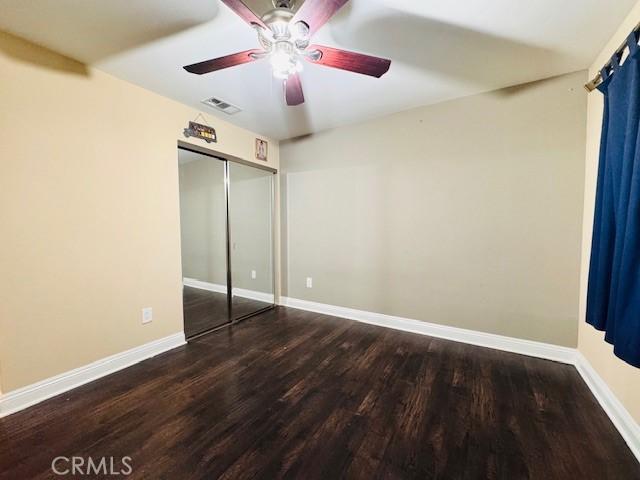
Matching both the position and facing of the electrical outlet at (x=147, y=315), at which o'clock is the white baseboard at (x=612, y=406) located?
The white baseboard is roughly at 12 o'clock from the electrical outlet.

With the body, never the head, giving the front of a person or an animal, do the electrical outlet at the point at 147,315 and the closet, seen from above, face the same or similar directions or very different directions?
same or similar directions

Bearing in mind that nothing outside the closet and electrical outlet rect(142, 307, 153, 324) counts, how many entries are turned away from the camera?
0

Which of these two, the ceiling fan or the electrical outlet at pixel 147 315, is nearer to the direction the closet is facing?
the ceiling fan

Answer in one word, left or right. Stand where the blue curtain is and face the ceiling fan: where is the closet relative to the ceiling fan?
right

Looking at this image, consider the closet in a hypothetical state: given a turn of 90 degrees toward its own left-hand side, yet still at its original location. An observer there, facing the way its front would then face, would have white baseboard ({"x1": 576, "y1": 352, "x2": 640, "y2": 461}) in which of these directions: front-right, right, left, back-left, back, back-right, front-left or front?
right

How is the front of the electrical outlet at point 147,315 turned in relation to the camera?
facing the viewer and to the right of the viewer

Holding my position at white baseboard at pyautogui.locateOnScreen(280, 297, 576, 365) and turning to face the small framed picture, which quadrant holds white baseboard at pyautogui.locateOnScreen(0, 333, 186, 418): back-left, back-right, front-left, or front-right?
front-left

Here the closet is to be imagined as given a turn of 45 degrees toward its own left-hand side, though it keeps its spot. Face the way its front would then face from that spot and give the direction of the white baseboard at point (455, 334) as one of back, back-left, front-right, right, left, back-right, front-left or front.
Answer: front-right

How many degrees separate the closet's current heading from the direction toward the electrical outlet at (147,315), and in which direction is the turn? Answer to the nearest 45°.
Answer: approximately 90° to its right

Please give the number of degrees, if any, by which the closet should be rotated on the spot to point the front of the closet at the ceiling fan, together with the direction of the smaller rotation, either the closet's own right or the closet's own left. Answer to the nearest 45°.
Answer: approximately 45° to the closet's own right
